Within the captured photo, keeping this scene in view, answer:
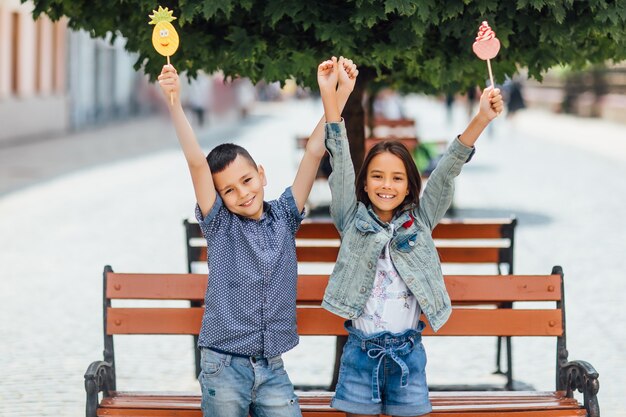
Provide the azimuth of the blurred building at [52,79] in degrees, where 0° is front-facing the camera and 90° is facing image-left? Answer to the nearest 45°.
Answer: approximately 315°

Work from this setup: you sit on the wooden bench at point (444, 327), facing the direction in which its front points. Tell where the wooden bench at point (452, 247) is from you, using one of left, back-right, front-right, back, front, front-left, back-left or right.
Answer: back

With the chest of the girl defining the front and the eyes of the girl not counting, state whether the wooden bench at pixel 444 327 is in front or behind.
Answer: behind

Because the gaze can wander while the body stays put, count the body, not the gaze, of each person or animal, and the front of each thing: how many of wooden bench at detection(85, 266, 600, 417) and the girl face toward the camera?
2

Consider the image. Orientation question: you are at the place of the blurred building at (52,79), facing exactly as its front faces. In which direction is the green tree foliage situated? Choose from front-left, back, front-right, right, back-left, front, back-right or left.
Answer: front-right

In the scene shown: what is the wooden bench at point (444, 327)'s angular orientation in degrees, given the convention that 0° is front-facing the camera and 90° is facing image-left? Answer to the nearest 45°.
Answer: approximately 0°

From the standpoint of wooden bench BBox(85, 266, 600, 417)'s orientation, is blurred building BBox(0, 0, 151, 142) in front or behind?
behind

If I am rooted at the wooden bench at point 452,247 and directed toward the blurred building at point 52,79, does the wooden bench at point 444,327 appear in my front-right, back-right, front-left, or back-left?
back-left

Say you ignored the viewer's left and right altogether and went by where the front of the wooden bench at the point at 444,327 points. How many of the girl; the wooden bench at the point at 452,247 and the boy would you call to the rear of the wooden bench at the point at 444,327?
1

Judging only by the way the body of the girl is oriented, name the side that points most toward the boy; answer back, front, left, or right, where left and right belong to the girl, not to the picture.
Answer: right

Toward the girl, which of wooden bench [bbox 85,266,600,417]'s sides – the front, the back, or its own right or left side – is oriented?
front
